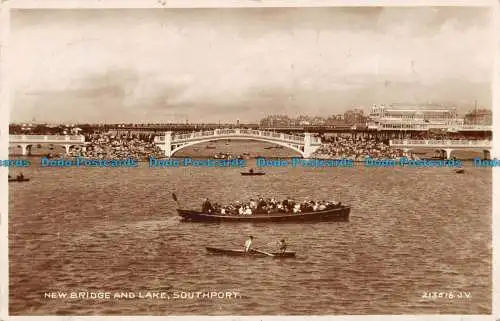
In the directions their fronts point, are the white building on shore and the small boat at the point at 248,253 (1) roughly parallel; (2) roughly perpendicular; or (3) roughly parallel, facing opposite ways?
roughly perpendicular

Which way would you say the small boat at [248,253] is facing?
to the viewer's left

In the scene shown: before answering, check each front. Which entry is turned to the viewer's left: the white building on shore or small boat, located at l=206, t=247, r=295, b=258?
the small boat

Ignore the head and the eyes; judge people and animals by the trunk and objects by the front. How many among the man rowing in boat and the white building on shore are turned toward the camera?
1

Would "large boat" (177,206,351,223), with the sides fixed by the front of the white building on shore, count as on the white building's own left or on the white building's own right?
on the white building's own right

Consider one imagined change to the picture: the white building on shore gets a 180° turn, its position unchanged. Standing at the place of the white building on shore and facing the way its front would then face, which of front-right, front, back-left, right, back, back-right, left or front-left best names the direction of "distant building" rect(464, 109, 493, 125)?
right

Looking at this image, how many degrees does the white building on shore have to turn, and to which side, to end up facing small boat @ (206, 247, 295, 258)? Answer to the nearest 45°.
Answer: approximately 45° to its right

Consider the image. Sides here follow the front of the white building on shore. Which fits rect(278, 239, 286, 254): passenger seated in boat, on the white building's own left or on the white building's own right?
on the white building's own right

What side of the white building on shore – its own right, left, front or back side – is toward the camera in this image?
front
